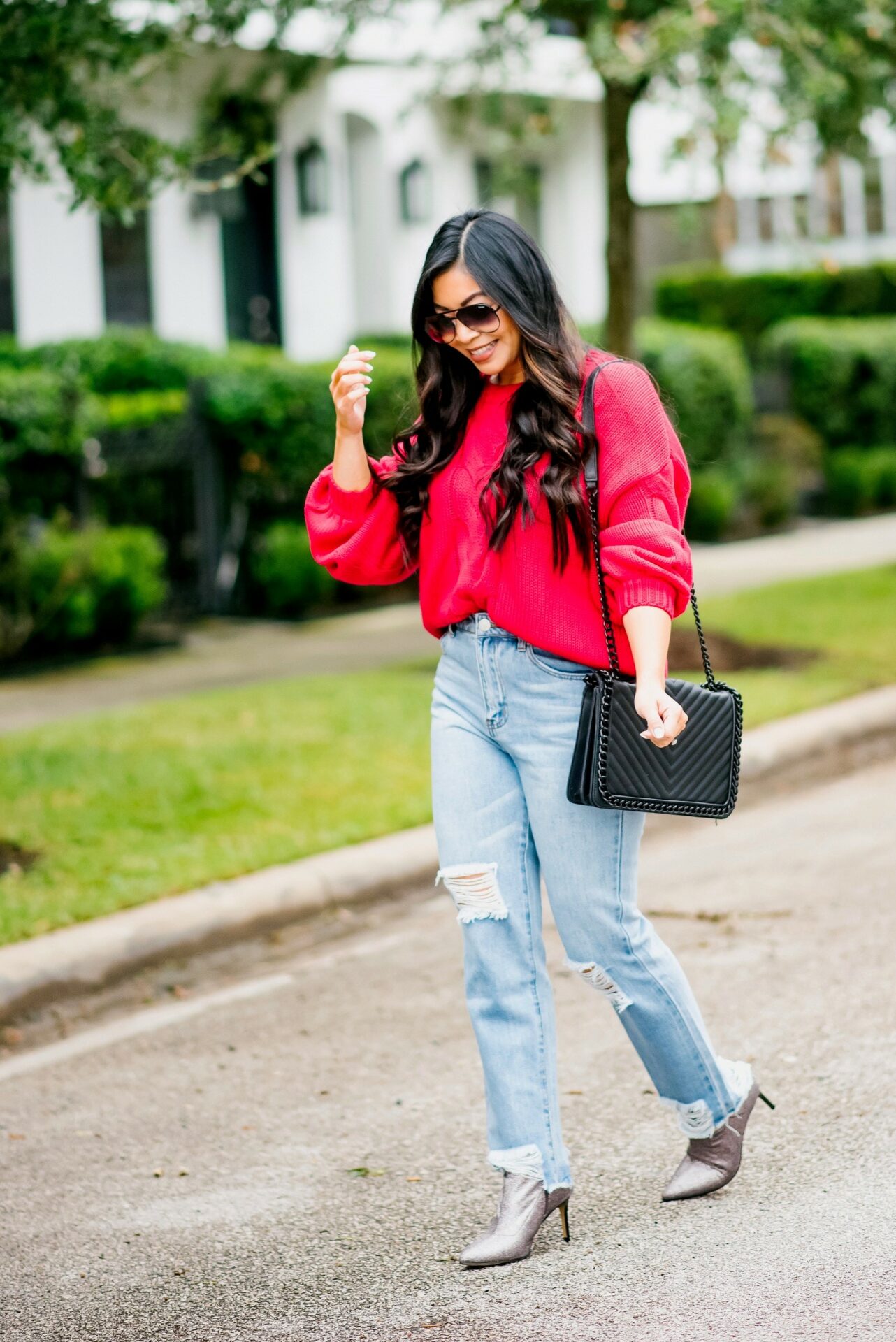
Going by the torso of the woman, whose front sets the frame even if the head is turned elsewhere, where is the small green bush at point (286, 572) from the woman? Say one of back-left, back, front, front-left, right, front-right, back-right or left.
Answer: back-right

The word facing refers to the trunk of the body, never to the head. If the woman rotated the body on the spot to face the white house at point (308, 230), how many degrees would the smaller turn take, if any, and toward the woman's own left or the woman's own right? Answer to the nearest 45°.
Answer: approximately 135° to the woman's own right

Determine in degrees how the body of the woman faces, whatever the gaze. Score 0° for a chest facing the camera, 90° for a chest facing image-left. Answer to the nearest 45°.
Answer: approximately 45°

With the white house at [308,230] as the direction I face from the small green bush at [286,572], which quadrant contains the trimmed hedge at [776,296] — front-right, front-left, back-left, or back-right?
front-right

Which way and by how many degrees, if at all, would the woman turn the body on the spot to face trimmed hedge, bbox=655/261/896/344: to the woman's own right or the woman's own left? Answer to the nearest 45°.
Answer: approximately 135° to the woman's own right

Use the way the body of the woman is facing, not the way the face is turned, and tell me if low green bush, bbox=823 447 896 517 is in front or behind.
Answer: behind

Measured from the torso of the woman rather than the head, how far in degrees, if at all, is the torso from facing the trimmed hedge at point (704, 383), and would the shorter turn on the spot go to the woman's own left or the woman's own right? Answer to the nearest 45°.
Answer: approximately 135° to the woman's own right

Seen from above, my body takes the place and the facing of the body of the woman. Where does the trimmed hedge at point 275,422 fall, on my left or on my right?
on my right

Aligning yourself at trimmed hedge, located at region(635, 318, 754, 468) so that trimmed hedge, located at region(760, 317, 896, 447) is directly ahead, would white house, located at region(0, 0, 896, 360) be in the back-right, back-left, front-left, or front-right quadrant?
back-left

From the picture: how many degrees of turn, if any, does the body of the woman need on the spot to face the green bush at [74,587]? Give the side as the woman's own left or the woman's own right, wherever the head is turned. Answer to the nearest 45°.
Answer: approximately 135° to the woman's own right
